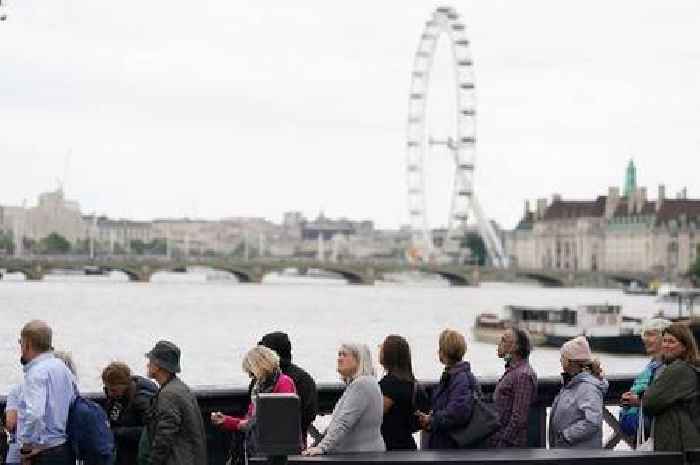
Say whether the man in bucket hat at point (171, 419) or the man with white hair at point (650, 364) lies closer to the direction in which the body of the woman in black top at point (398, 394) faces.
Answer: the man in bucket hat

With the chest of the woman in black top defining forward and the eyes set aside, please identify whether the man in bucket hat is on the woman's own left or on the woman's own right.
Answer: on the woman's own left

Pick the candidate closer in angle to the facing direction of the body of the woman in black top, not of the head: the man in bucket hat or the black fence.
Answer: the black fence

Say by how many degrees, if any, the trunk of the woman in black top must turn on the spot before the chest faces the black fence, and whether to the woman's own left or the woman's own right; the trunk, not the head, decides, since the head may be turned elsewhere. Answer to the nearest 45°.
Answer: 0° — they already face it

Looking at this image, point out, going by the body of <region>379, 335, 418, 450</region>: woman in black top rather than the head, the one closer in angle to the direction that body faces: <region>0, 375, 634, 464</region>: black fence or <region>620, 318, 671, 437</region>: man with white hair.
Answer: the black fence
